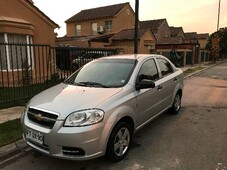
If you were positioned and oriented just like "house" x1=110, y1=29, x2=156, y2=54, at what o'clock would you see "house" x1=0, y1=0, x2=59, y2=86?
"house" x1=0, y1=0, x2=59, y2=86 is roughly at 2 o'clock from "house" x1=110, y1=29, x2=156, y2=54.

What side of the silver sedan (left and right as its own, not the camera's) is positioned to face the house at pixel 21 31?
right

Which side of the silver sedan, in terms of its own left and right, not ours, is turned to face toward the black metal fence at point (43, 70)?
right

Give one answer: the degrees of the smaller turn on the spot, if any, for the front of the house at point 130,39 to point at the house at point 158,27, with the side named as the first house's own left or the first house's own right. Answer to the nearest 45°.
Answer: approximately 135° to the first house's own left

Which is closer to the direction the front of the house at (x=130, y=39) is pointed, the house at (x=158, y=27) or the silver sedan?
the silver sedan

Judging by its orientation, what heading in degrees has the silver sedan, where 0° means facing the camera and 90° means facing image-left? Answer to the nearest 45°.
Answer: approximately 45°

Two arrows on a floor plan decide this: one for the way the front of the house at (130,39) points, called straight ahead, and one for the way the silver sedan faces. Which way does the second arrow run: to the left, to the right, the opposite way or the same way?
to the right

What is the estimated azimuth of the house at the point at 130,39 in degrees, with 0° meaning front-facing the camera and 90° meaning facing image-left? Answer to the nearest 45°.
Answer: approximately 315°

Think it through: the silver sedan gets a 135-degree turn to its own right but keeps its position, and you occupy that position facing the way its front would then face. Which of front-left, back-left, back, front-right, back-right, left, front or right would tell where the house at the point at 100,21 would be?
front

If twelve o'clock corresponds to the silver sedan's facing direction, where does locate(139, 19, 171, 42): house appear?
The house is roughly at 5 o'clock from the silver sedan.

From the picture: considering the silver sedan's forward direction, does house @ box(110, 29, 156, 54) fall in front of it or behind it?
behind

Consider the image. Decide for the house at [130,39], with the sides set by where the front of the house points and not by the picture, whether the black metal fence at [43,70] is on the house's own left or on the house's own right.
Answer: on the house's own right
